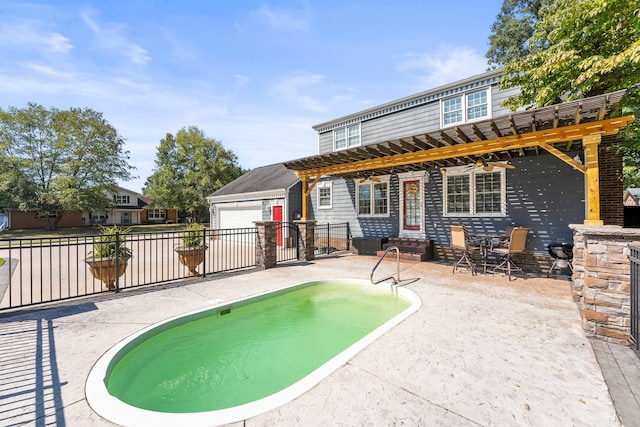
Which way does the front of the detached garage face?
toward the camera

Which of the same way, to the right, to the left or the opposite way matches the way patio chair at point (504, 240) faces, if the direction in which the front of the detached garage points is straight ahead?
to the right

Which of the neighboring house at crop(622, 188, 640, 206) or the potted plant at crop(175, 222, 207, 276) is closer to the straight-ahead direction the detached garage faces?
the potted plant

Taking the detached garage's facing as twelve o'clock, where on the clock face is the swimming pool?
The swimming pool is roughly at 12 o'clock from the detached garage.

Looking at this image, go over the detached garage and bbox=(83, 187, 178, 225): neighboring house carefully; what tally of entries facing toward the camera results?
2

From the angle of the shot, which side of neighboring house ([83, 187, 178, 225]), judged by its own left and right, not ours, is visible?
front

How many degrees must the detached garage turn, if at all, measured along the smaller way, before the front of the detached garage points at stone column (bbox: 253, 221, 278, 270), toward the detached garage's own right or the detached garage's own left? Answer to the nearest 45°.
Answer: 0° — it already faces it

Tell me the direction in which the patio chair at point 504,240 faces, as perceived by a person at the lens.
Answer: facing the viewer and to the left of the viewer

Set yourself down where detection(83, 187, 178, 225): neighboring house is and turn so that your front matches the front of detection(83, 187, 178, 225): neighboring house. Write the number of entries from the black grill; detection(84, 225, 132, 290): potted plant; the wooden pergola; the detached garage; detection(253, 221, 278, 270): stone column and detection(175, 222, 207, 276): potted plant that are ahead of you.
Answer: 6

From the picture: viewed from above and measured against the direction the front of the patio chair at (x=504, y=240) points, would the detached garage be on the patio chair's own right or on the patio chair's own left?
on the patio chair's own right

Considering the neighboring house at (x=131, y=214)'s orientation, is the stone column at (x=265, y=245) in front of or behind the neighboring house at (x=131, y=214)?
in front
